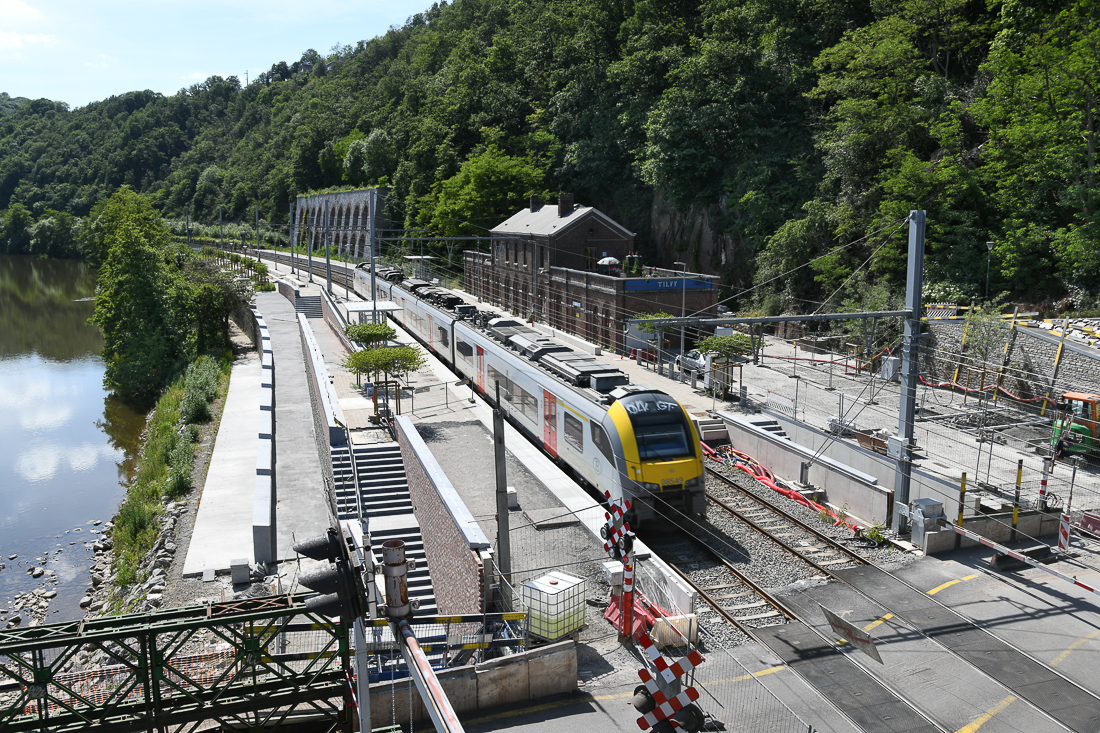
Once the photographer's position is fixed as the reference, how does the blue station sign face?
facing the viewer

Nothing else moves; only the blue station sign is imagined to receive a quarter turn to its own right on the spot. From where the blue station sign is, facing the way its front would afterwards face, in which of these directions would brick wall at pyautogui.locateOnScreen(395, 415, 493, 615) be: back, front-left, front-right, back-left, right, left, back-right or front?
left

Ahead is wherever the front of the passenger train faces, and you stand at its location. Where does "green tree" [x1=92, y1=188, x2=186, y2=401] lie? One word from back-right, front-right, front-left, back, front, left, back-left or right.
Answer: back

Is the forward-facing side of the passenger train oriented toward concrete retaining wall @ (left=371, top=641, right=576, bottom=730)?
no

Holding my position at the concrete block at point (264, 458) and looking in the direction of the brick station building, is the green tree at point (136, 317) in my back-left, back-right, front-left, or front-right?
front-left

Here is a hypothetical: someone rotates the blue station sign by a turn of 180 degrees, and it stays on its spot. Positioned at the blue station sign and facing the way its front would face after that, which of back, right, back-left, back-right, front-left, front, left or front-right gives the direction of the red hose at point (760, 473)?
back

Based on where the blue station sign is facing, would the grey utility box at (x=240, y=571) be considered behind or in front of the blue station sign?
in front

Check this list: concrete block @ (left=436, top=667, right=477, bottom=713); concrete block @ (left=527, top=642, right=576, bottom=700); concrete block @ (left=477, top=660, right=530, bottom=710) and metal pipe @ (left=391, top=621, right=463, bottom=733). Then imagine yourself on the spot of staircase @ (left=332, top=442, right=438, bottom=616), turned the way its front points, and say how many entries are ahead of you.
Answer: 4

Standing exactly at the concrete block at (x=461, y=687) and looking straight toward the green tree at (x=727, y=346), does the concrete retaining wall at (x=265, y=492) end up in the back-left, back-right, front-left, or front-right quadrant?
front-left

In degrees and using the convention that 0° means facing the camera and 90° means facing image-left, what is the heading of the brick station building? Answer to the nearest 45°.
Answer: approximately 45°

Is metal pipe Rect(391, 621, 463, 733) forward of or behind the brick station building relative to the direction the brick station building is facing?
forward

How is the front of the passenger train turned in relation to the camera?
facing the viewer and to the right of the viewer

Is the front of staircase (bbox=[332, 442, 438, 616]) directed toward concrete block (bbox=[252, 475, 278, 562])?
no

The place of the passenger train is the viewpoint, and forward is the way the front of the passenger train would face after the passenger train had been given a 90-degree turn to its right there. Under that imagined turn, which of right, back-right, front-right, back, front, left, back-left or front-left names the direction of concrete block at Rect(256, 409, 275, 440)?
front-left

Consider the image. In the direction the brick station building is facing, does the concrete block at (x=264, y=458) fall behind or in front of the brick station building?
in front

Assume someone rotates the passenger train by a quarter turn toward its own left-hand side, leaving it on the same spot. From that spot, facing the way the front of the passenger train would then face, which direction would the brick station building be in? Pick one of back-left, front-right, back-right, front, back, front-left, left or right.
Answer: front-left

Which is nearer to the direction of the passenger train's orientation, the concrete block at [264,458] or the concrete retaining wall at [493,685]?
the concrete retaining wall

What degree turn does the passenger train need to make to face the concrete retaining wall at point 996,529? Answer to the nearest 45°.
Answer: approximately 45° to its left

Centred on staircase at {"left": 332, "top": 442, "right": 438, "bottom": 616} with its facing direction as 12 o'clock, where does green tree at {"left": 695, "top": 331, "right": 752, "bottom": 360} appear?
The green tree is roughly at 8 o'clock from the staircase.
